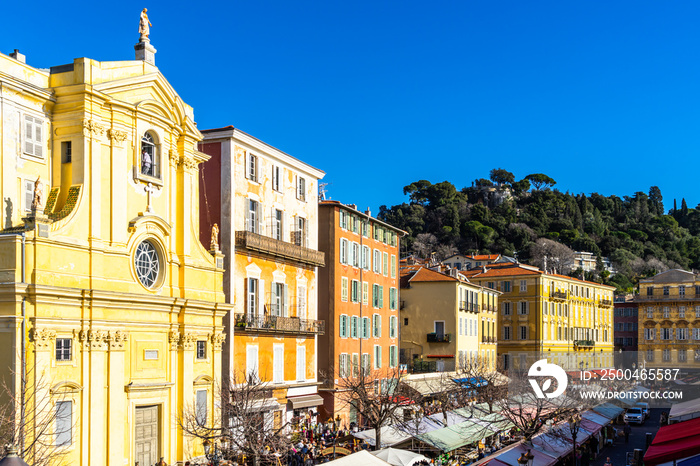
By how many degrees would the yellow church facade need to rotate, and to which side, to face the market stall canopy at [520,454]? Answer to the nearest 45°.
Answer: approximately 45° to its left

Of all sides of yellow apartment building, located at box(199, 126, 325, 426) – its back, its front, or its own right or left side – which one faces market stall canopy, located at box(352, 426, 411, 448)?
front

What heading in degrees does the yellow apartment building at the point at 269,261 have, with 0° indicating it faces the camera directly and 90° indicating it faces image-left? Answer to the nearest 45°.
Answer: approximately 315°

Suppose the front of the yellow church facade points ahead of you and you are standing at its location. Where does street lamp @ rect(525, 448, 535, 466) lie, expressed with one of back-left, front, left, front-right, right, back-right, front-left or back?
front-left

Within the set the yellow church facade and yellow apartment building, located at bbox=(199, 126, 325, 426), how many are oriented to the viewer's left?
0

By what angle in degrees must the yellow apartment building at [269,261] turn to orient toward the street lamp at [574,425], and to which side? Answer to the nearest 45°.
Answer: approximately 45° to its left

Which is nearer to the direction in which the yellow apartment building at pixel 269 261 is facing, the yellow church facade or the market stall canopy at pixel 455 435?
the market stall canopy

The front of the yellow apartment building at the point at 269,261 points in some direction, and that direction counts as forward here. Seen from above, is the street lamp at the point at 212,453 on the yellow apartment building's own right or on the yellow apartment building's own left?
on the yellow apartment building's own right

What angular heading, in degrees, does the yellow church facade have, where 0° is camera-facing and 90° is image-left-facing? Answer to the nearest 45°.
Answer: approximately 315°

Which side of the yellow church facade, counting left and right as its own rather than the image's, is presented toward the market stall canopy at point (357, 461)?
front
